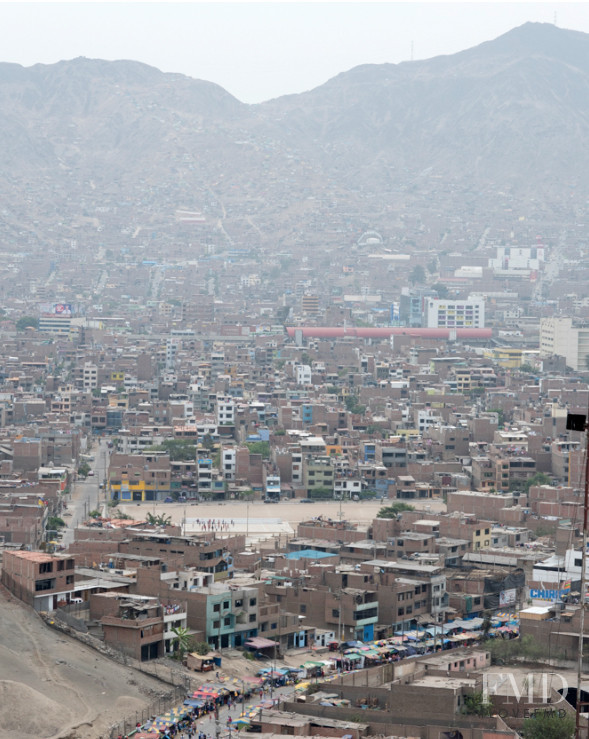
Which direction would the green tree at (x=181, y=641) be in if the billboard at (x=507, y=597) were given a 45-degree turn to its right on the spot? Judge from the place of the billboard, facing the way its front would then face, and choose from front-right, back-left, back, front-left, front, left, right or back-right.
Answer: front

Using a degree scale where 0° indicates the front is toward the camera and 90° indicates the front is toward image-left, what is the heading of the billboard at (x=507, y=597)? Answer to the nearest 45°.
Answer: approximately 0°

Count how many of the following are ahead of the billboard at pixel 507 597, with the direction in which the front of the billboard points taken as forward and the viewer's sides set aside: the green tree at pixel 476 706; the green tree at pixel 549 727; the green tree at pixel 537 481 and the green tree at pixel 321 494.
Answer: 2

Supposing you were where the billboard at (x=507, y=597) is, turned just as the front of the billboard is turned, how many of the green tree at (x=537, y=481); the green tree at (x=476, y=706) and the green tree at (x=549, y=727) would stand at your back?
1

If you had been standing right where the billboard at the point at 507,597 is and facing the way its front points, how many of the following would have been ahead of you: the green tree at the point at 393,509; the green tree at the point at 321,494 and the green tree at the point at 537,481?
0

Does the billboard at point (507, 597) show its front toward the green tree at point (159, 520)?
no

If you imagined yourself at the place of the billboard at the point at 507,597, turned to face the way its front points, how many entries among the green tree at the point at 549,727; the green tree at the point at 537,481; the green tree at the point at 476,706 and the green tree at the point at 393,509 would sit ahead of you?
2

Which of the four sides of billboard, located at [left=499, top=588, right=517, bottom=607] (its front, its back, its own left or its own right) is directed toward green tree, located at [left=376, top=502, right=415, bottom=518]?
back

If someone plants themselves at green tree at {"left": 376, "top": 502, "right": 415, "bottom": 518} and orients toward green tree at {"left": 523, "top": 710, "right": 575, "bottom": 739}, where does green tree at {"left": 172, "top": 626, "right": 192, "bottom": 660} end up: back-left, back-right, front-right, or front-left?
front-right

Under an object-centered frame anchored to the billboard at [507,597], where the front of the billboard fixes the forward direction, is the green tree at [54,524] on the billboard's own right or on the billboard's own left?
on the billboard's own right

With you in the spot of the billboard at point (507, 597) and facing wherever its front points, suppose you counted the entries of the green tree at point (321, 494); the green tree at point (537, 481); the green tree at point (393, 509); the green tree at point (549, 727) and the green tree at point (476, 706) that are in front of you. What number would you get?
2

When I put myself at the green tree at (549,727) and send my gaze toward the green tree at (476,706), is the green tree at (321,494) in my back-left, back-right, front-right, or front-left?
front-right

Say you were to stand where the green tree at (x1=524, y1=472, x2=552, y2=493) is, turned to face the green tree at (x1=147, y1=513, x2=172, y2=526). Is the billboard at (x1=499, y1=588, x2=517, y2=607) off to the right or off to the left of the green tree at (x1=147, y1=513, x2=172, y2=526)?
left

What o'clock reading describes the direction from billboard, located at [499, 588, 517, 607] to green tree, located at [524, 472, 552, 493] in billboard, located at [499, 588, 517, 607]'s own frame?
The green tree is roughly at 6 o'clock from the billboard.

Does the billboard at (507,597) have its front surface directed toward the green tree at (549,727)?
yes

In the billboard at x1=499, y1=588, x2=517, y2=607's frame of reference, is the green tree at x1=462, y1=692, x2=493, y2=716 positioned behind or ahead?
ahead
